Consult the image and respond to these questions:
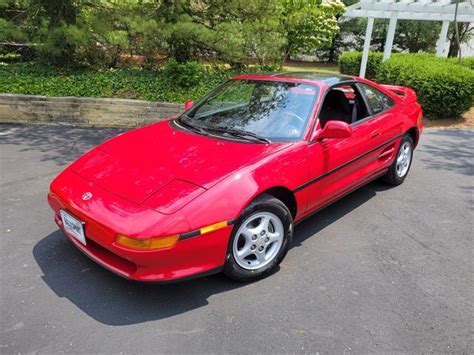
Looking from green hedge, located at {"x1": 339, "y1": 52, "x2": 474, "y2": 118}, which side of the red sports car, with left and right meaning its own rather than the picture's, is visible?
back

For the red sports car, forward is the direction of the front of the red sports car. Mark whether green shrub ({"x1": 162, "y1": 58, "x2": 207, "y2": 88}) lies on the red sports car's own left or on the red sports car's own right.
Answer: on the red sports car's own right

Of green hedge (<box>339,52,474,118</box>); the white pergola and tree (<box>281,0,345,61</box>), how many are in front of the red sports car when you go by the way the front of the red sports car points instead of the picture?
0

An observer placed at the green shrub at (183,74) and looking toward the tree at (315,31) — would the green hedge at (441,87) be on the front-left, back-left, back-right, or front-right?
front-right

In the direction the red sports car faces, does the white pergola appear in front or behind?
behind

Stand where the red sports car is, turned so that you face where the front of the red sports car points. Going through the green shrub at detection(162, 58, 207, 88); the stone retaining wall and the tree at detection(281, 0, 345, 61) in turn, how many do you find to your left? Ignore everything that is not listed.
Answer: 0

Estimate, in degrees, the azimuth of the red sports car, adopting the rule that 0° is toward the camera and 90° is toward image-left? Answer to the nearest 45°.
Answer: approximately 45°

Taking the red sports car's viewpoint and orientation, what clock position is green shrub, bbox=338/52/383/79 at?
The green shrub is roughly at 5 o'clock from the red sports car.

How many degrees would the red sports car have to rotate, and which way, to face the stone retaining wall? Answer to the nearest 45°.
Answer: approximately 90° to its right

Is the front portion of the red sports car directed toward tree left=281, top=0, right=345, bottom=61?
no
